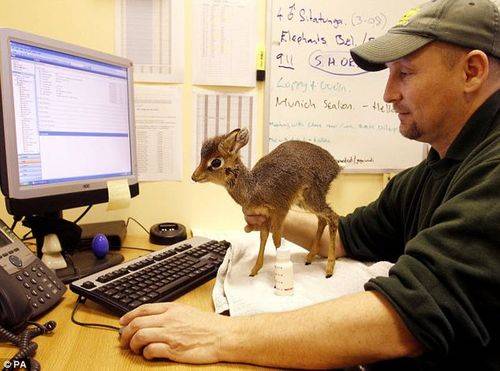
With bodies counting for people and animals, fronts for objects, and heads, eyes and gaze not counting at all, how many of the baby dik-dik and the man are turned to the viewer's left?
2

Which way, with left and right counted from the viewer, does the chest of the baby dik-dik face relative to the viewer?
facing to the left of the viewer

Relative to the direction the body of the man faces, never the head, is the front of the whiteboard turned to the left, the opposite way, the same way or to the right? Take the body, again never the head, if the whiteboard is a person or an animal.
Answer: to the left

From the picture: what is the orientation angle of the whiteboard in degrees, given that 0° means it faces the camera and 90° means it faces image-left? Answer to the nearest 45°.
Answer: approximately 0°

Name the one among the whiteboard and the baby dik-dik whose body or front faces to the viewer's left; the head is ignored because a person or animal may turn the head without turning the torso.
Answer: the baby dik-dik

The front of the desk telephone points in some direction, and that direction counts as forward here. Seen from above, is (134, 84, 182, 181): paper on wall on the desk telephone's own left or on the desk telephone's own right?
on the desk telephone's own left

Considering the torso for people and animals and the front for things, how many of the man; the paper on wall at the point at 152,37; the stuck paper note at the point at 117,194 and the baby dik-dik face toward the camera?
2

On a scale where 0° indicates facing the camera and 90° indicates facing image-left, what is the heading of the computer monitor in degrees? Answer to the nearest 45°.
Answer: approximately 315°

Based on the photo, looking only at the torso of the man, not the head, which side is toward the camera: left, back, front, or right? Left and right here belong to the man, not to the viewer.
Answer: left

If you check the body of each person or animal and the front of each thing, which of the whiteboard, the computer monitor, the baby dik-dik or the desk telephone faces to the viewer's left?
the baby dik-dik
